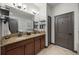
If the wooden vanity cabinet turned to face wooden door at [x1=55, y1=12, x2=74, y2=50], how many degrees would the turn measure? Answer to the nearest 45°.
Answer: approximately 45° to its left

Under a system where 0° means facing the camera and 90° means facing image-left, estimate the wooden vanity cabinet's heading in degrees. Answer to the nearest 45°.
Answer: approximately 315°
